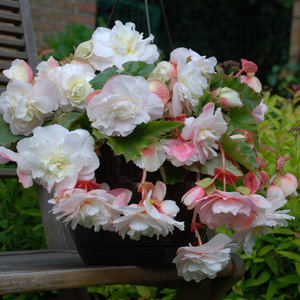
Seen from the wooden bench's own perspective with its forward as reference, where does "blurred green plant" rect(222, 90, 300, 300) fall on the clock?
The blurred green plant is roughly at 10 o'clock from the wooden bench.

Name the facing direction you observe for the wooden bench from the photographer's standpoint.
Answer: facing the viewer and to the right of the viewer
